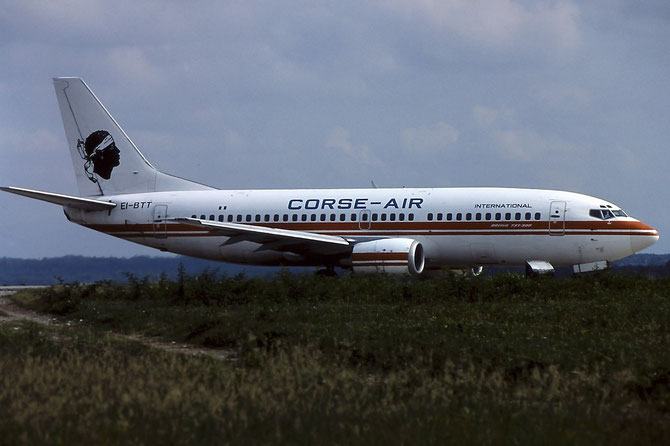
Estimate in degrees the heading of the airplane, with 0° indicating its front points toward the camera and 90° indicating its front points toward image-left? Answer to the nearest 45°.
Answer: approximately 270°
